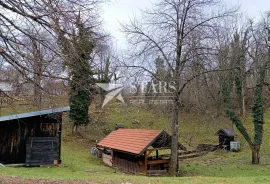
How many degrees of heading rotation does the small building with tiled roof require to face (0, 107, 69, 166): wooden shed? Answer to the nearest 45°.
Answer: approximately 135° to its right

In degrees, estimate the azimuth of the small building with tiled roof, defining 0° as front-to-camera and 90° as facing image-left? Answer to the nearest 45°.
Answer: approximately 315°

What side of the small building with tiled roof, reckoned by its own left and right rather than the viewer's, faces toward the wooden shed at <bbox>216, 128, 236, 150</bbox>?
left

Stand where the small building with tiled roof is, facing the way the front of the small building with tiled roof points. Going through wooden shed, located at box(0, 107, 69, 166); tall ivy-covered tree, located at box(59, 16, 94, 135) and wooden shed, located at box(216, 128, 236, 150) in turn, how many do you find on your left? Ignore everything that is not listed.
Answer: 1

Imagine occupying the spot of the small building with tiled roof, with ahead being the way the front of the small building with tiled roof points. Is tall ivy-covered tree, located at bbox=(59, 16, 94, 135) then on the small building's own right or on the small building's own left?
on the small building's own right
